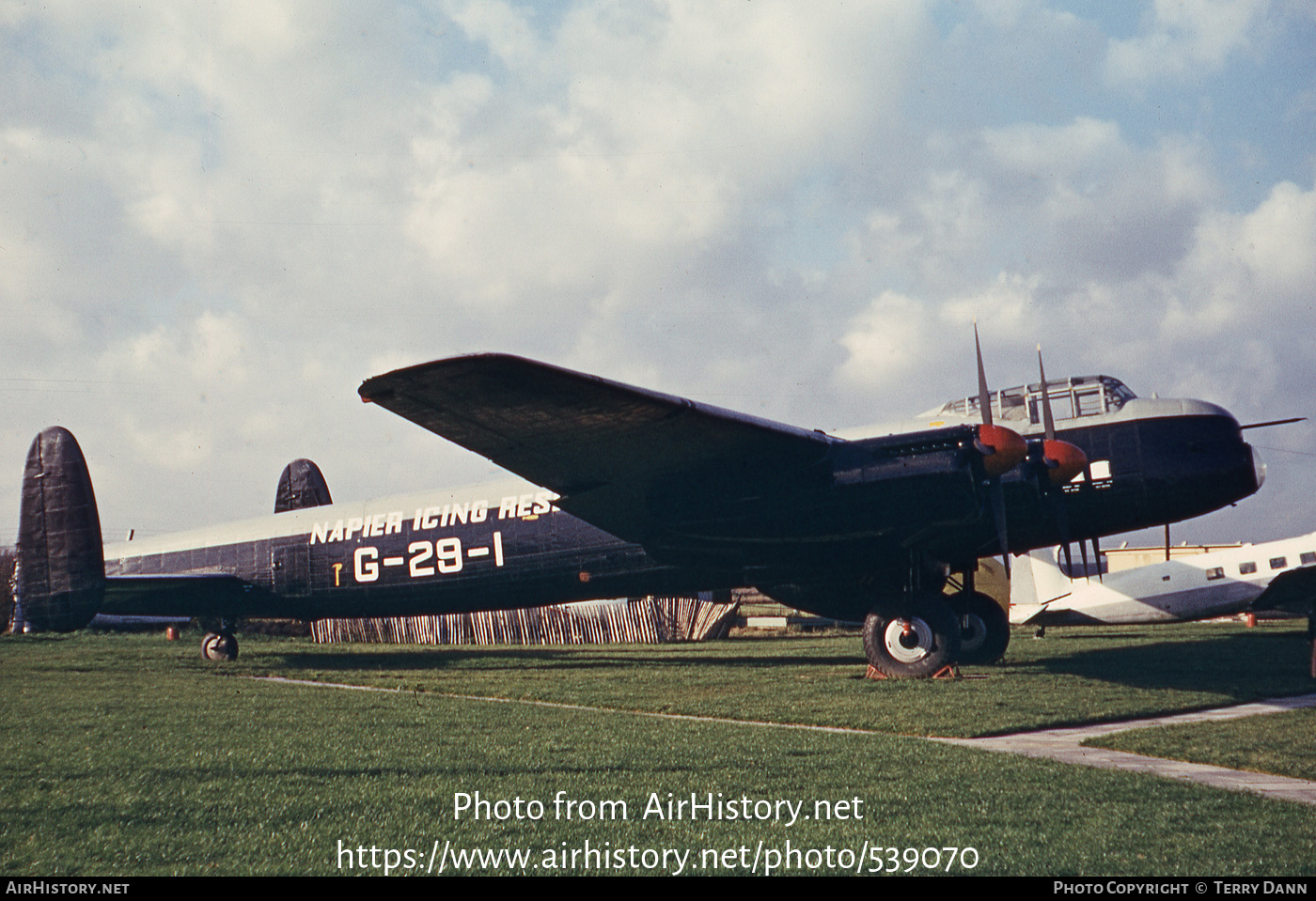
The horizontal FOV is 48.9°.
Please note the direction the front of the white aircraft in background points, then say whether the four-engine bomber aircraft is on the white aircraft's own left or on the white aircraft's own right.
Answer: on the white aircraft's own right

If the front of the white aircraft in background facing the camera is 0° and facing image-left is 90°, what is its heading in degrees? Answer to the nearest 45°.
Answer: approximately 270°
